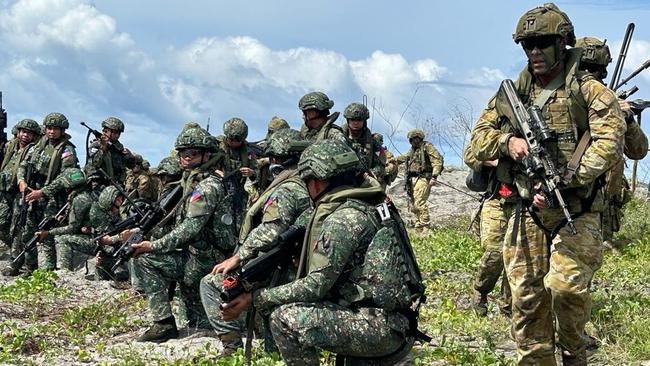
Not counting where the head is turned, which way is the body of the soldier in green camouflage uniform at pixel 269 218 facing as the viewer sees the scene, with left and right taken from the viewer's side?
facing to the left of the viewer

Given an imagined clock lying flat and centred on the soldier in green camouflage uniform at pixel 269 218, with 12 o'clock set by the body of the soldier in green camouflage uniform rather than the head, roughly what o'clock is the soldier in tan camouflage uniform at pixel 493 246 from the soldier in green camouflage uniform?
The soldier in tan camouflage uniform is roughly at 5 o'clock from the soldier in green camouflage uniform.

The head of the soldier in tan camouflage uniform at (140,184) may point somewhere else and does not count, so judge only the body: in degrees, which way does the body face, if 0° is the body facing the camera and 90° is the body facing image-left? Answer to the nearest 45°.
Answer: approximately 45°

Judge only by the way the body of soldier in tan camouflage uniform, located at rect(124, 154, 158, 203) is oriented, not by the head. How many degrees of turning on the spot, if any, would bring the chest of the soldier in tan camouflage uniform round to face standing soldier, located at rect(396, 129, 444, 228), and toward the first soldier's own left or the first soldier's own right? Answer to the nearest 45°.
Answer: approximately 135° to the first soldier's own left

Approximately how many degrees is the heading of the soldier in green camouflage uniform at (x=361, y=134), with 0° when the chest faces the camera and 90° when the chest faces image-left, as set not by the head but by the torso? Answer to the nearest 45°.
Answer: approximately 45°

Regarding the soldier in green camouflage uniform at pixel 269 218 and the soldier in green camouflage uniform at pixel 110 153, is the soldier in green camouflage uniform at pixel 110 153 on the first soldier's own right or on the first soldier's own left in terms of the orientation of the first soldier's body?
on the first soldier's own right

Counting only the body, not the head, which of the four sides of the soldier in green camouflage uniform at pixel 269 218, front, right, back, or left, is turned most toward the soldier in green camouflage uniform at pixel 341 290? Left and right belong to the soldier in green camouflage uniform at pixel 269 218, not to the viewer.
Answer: left
